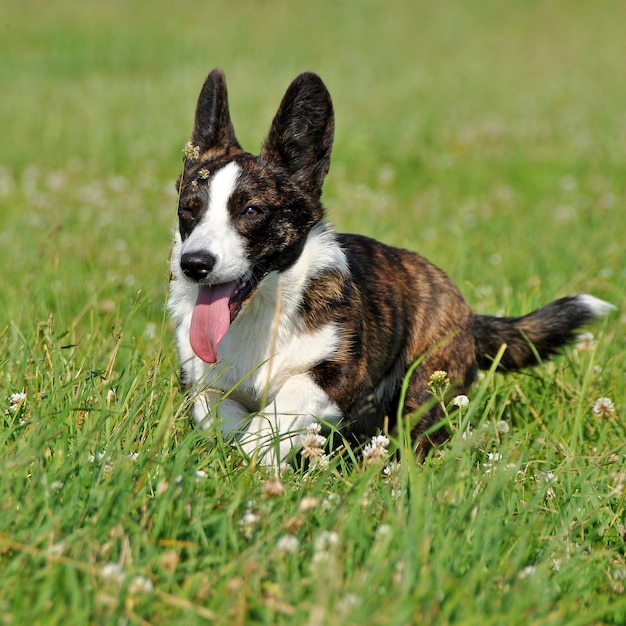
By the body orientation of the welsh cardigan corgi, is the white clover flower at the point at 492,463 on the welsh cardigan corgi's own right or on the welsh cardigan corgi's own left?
on the welsh cardigan corgi's own left

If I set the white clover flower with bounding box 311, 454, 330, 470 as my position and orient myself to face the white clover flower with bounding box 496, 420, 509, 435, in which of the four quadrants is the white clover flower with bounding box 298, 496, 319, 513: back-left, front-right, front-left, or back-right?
back-right

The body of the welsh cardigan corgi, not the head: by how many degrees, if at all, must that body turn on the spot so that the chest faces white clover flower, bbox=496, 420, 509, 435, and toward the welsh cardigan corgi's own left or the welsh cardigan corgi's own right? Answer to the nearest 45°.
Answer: approximately 135° to the welsh cardigan corgi's own left

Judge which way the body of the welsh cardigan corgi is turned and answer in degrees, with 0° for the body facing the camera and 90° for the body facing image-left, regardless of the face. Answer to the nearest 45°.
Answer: approximately 45°

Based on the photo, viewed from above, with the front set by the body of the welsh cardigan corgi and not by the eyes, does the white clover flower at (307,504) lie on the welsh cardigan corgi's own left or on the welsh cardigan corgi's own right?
on the welsh cardigan corgi's own left

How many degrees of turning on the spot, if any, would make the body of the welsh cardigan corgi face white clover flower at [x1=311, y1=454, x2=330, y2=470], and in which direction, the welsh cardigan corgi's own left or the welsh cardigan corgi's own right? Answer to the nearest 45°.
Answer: approximately 45° to the welsh cardigan corgi's own left

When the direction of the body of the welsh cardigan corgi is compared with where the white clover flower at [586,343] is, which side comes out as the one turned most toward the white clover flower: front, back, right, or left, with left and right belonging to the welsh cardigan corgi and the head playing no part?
back
